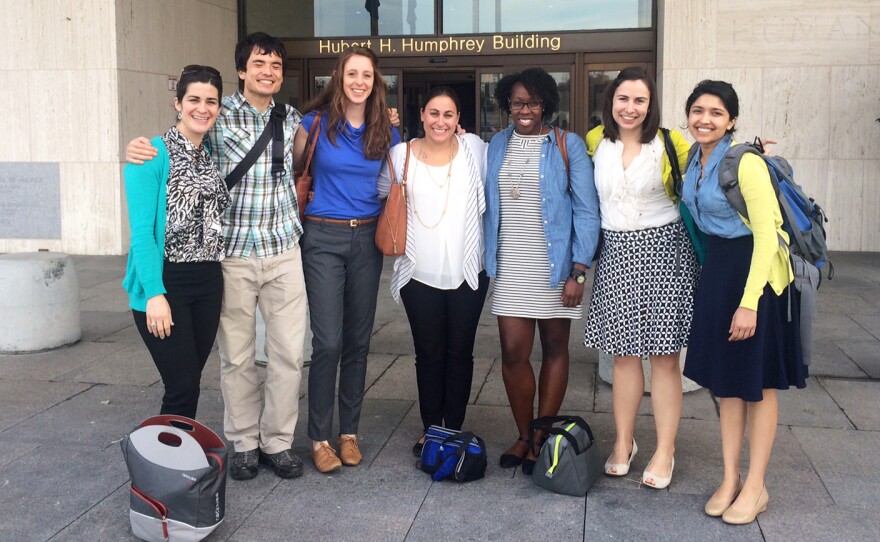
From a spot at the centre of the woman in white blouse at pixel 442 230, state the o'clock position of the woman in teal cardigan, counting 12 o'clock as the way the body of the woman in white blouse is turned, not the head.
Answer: The woman in teal cardigan is roughly at 2 o'clock from the woman in white blouse.

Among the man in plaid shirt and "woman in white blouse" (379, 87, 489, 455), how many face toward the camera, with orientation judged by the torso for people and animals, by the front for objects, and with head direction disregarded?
2

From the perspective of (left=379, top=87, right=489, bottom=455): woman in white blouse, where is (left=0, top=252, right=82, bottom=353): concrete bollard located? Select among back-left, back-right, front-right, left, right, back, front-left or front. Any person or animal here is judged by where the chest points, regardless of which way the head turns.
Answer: back-right

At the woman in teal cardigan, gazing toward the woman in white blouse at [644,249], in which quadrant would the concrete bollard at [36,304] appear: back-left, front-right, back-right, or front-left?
back-left

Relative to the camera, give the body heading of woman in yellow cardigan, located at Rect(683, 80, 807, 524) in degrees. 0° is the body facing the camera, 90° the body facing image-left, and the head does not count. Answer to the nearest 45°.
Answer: approximately 45°

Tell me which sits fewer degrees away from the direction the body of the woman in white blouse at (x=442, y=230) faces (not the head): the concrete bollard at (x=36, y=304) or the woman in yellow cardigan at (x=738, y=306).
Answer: the woman in yellow cardigan

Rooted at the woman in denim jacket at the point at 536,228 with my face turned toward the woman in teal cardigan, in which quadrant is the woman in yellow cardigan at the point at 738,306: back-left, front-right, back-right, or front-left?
back-left

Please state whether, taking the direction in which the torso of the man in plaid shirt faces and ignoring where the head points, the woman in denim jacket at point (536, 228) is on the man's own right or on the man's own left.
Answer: on the man's own left

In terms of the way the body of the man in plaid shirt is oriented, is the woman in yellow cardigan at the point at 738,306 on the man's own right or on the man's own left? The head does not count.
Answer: on the man's own left

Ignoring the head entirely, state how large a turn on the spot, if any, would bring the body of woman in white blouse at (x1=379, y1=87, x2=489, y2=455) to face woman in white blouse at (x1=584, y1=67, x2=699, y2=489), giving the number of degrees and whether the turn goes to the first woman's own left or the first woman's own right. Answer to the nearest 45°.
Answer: approximately 90° to the first woman's own left

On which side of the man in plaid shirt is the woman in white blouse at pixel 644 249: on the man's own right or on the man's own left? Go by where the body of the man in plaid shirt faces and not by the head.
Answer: on the man's own left
